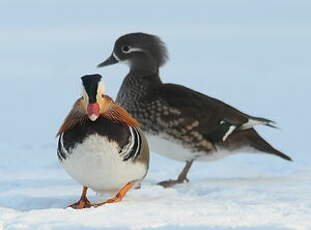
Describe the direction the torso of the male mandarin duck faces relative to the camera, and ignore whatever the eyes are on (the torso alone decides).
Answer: toward the camera
